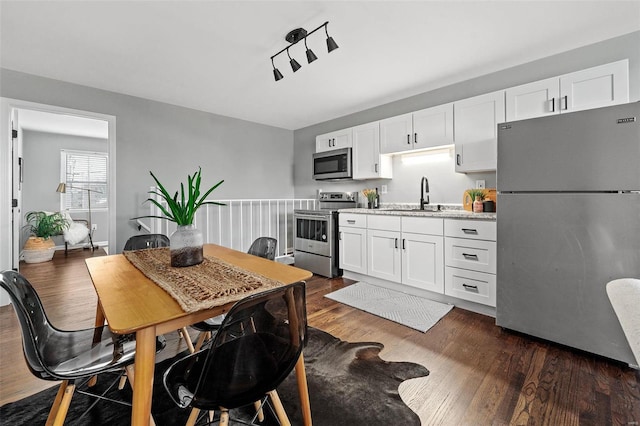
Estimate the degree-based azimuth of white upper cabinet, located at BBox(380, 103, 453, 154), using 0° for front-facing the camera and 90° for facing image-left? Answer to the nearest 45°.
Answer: approximately 45°

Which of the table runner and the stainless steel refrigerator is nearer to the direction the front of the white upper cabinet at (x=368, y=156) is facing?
the table runner

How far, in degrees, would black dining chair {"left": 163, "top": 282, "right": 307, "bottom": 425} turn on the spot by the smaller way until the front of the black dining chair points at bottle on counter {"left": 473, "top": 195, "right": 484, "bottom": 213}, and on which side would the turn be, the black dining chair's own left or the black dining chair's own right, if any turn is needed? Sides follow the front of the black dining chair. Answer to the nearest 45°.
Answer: approximately 90° to the black dining chair's own right

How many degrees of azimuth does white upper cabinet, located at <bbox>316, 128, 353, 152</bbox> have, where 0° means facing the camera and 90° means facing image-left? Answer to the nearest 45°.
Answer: approximately 45°

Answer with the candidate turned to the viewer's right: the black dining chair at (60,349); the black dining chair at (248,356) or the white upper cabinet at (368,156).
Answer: the black dining chair at (60,349)

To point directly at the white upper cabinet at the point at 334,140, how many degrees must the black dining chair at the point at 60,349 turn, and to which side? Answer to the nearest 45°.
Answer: approximately 45° to its left

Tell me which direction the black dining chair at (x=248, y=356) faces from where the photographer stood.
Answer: facing away from the viewer and to the left of the viewer

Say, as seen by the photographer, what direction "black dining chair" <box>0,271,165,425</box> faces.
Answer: facing to the right of the viewer

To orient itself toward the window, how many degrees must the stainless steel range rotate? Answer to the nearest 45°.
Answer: approximately 45° to its right
